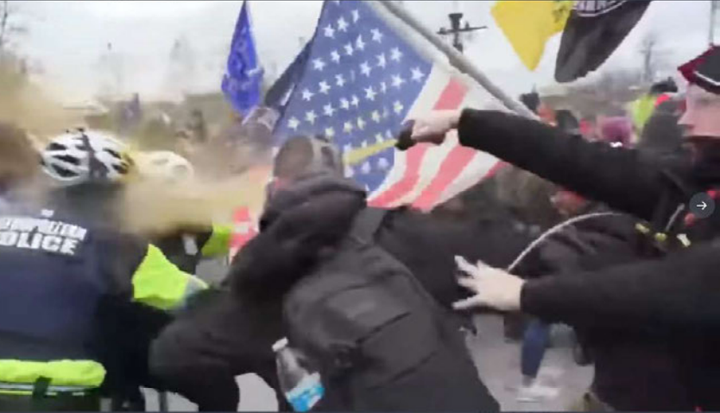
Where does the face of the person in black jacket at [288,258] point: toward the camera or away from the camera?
away from the camera

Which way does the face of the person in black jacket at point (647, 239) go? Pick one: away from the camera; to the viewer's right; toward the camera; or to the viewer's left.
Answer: to the viewer's left

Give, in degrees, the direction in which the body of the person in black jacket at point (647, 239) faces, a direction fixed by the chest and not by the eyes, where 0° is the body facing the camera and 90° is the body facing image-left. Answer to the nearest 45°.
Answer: approximately 90°

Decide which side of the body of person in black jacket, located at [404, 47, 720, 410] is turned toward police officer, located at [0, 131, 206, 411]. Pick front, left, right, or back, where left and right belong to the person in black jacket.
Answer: front
